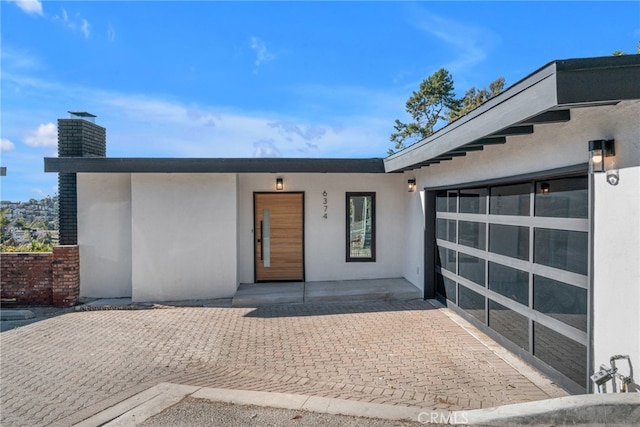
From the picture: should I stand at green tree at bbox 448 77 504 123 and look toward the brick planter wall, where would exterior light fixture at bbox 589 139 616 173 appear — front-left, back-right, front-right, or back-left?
front-left

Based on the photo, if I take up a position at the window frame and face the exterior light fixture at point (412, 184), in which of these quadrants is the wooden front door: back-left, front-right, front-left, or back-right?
back-right

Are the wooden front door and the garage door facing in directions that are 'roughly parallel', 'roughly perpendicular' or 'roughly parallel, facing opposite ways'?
roughly perpendicular

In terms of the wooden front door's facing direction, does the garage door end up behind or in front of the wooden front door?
in front

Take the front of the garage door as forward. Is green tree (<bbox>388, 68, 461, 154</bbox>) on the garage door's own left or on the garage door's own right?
on the garage door's own right

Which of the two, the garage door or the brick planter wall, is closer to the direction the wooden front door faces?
the garage door

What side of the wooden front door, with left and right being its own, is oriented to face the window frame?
left

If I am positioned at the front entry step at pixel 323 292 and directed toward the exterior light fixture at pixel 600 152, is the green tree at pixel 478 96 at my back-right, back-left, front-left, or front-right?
back-left

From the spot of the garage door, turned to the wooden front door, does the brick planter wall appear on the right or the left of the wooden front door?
left

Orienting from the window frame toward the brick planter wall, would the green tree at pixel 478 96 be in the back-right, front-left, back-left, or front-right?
back-right

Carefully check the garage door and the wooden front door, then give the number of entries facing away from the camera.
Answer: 0

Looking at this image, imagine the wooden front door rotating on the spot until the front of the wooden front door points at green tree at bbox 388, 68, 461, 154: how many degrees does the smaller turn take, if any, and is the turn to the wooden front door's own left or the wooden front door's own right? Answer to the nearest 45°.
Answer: approximately 135° to the wooden front door's own left

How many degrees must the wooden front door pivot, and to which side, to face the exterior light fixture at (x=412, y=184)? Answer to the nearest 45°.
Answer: approximately 90° to its left

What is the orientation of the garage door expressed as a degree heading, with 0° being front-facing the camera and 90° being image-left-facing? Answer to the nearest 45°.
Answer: approximately 45°

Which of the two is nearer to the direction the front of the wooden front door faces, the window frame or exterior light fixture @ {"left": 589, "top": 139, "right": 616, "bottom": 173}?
the exterior light fixture

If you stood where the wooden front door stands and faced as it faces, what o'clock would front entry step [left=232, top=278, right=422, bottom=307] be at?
The front entry step is roughly at 11 o'clock from the wooden front door.

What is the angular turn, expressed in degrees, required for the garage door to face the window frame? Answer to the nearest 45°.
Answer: approximately 90° to its right

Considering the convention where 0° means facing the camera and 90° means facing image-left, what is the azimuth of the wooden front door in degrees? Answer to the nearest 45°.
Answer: approximately 0°
